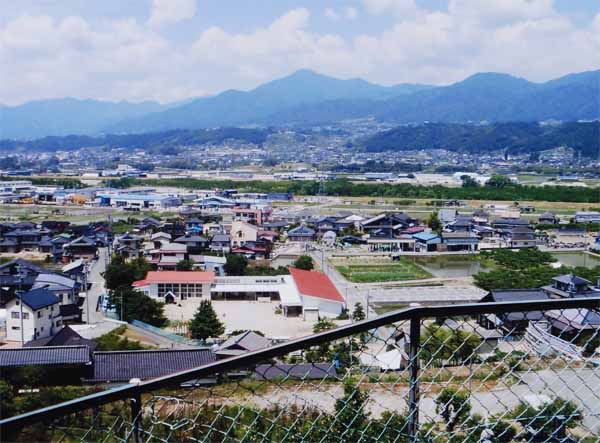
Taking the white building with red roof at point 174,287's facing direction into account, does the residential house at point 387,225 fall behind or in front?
behind

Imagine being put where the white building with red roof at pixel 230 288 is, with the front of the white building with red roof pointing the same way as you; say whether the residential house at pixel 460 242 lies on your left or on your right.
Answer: on your left

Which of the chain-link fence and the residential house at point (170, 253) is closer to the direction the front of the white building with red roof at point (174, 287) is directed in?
the chain-link fence

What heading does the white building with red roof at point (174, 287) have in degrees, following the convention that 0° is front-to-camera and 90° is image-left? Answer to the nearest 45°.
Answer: approximately 0°

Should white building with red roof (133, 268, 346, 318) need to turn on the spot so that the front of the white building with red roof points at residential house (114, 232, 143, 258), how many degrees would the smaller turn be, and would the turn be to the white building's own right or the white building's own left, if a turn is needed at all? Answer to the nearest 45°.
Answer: approximately 135° to the white building's own right

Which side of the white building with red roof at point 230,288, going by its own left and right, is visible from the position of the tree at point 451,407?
front

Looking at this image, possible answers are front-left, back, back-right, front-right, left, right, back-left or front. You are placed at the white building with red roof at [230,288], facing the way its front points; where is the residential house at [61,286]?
right

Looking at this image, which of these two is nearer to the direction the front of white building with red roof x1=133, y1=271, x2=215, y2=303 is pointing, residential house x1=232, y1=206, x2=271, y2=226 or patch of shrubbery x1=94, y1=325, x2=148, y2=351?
the patch of shrubbery

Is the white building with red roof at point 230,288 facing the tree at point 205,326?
yes

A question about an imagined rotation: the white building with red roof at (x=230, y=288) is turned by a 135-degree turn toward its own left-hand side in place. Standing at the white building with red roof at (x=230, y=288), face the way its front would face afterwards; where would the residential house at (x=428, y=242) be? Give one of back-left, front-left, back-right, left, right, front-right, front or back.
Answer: front
